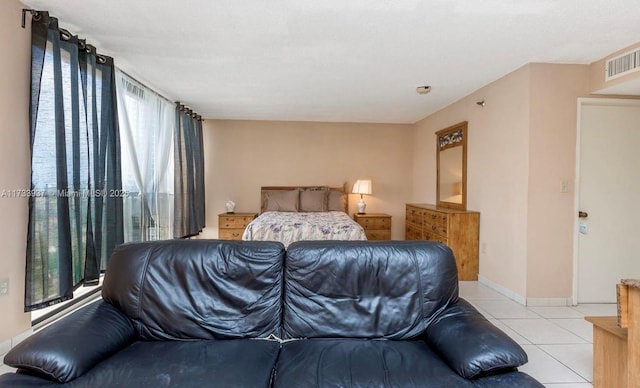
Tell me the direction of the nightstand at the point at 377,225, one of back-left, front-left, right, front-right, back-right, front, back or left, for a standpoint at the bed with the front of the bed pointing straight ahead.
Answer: left

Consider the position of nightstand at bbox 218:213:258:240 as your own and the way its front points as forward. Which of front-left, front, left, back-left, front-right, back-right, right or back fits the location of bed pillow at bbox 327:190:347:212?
left

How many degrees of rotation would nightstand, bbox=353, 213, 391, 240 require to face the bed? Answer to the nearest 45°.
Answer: approximately 90° to its right

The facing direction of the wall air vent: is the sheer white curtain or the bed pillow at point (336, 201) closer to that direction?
the sheer white curtain

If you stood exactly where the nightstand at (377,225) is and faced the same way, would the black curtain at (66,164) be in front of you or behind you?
in front

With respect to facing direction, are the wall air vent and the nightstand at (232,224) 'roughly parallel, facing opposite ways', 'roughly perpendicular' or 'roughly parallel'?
roughly perpendicular

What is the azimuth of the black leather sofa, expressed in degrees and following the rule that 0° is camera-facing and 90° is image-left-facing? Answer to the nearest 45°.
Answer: approximately 0°

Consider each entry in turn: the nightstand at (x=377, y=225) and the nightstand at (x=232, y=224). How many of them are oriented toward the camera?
2

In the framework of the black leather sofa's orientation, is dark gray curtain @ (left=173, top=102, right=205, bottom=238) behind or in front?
behind

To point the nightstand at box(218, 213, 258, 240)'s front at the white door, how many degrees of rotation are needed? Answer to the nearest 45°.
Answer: approximately 45° to its left

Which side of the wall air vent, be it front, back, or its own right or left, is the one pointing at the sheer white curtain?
front

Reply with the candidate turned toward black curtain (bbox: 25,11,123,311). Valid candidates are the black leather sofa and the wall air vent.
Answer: the wall air vent

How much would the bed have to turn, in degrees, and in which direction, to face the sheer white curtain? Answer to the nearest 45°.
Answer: approximately 45° to its right

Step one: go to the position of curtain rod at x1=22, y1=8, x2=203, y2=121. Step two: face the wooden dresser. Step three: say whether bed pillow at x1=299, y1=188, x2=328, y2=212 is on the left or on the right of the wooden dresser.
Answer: left
